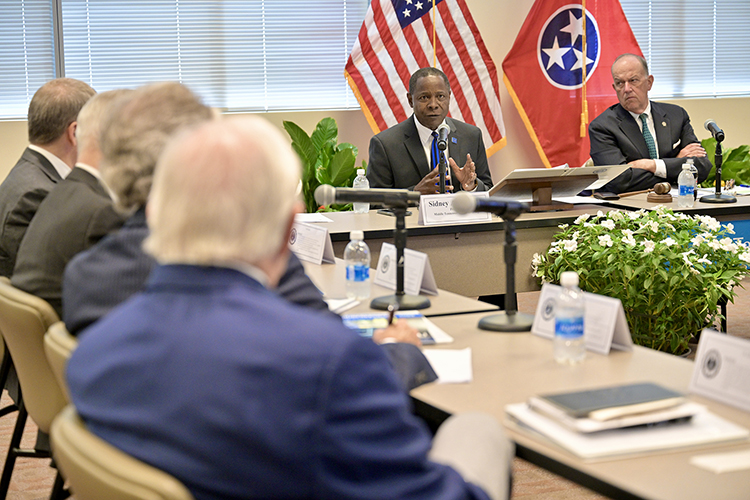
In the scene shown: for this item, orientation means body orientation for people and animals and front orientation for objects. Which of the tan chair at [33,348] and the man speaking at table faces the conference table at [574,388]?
the man speaking at table

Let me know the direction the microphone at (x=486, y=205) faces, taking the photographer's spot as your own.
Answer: facing to the left of the viewer

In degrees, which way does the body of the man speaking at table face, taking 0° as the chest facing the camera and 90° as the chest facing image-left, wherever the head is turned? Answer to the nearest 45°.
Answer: approximately 0°

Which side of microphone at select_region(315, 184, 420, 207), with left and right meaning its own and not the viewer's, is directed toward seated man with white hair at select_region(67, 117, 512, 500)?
left

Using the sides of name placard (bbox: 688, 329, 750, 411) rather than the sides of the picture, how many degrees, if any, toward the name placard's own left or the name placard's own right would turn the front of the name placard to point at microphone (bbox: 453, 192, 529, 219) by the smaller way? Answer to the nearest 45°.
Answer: approximately 90° to the name placard's own right

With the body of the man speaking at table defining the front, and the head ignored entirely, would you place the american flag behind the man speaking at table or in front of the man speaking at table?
behind

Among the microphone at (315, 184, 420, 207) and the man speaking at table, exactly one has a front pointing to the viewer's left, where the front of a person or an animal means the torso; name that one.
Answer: the microphone

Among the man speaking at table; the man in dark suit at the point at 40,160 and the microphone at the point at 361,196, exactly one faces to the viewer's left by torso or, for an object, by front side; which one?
the microphone

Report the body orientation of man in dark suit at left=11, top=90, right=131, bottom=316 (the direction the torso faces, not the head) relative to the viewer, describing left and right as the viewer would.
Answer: facing away from the viewer and to the right of the viewer

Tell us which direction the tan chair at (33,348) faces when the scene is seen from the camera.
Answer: facing away from the viewer and to the right of the viewer

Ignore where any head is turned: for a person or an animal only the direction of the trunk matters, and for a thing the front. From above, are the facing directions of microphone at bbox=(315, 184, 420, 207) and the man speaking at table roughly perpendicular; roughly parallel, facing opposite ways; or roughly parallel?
roughly perpendicular

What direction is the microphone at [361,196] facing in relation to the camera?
to the viewer's left
